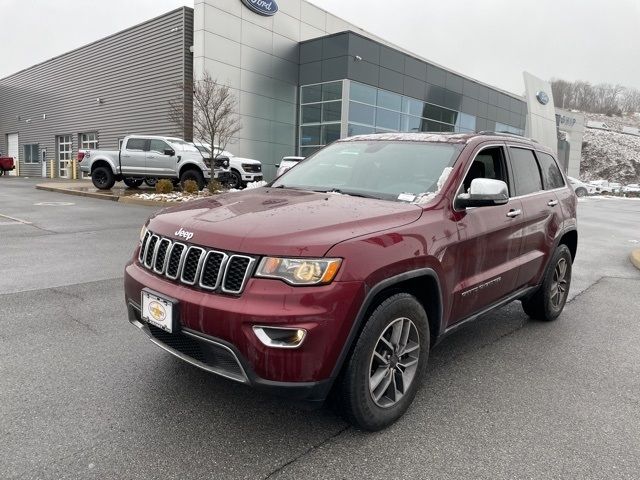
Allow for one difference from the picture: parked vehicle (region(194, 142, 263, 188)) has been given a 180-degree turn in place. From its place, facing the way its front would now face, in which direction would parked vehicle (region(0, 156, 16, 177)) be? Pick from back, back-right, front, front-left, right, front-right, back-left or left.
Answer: front

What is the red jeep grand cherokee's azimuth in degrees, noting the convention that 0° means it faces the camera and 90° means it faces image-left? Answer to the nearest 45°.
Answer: approximately 45°

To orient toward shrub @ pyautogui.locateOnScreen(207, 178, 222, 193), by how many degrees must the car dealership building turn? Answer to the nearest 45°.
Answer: approximately 45° to its right

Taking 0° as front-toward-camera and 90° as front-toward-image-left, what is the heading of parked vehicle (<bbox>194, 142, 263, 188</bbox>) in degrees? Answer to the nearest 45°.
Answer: approximately 315°

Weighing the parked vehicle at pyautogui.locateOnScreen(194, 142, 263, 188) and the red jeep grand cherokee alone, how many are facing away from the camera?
0

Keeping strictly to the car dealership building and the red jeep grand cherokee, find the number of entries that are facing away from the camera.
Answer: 0

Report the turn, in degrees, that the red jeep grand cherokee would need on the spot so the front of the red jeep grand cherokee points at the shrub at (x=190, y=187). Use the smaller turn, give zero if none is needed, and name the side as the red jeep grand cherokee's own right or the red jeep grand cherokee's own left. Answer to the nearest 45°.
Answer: approximately 135° to the red jeep grand cherokee's own right

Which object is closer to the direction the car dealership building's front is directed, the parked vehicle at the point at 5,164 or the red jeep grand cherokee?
the red jeep grand cherokee
